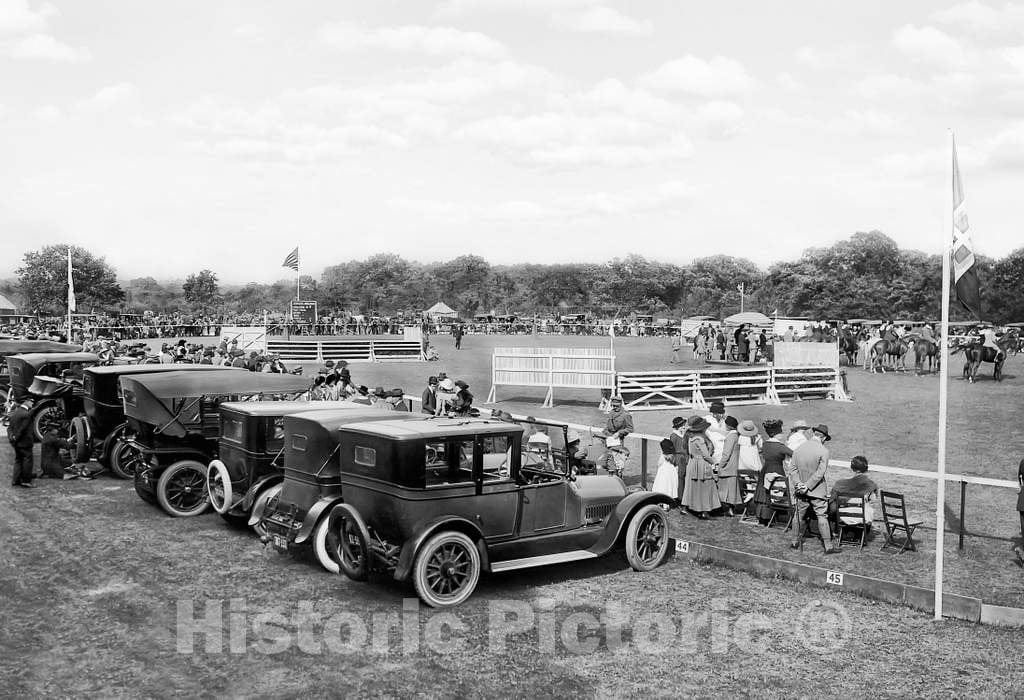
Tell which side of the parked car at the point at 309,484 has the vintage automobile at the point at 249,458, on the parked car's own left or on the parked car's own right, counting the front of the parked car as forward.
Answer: on the parked car's own left

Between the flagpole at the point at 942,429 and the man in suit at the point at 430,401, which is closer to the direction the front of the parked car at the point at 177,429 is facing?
the man in suit

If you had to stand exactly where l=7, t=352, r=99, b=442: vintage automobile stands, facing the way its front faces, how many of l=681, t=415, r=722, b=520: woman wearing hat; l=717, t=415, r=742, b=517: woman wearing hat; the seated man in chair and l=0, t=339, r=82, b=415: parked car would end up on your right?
3

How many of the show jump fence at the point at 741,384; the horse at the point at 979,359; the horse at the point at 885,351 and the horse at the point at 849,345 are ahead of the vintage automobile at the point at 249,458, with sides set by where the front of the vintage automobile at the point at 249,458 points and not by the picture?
4

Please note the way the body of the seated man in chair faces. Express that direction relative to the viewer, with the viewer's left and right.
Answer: facing away from the viewer

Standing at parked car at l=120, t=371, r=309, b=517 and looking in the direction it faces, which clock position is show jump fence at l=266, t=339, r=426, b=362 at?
The show jump fence is roughly at 11 o'clock from the parked car.

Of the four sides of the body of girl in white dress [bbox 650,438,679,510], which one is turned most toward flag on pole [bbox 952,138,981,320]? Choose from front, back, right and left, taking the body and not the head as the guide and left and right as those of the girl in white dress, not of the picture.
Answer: back

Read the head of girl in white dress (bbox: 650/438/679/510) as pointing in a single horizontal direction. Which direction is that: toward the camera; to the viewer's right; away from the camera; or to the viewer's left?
away from the camera

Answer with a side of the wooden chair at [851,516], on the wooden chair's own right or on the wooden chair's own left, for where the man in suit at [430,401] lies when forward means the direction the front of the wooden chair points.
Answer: on the wooden chair's own left

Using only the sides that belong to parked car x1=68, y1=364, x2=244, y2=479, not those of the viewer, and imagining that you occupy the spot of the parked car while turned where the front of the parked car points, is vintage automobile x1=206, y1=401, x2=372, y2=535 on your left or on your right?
on your right

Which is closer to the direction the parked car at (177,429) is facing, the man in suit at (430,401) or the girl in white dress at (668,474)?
the man in suit

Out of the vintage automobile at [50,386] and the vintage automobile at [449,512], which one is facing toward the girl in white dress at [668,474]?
the vintage automobile at [449,512]

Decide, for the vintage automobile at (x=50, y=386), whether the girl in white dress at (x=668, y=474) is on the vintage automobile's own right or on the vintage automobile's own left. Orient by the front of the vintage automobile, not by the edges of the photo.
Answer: on the vintage automobile's own right

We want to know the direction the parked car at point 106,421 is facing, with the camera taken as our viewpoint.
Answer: facing away from the viewer and to the right of the viewer

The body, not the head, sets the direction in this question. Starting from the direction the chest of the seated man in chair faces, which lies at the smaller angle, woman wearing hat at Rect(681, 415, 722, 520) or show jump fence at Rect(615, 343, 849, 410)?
the show jump fence

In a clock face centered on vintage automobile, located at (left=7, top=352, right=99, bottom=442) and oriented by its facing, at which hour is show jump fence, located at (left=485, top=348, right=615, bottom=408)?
The show jump fence is roughly at 1 o'clock from the vintage automobile.
